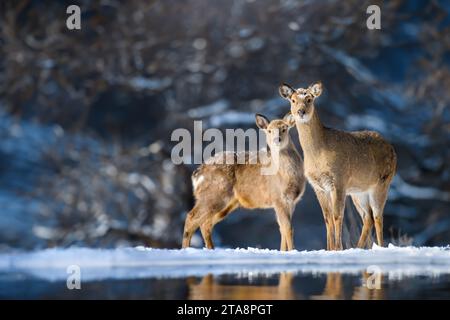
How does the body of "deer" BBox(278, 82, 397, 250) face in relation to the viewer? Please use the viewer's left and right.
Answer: facing the viewer and to the left of the viewer

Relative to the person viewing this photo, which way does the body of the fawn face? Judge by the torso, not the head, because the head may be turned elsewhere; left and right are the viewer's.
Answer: facing to the right of the viewer

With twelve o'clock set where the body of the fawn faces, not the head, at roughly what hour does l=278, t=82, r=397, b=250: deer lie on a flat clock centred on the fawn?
The deer is roughly at 1 o'clock from the fawn.

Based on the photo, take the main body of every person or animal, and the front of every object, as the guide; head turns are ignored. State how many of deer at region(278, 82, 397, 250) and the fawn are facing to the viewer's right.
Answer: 1
